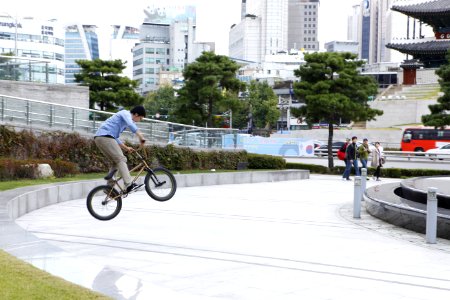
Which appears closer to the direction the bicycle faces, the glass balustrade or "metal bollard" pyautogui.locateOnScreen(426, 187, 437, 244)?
the metal bollard

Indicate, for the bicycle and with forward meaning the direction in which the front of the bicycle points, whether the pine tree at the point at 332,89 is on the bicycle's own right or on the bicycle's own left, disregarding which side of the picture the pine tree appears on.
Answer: on the bicycle's own left

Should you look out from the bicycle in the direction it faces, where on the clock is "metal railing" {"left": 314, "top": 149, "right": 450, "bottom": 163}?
The metal railing is roughly at 10 o'clock from the bicycle.

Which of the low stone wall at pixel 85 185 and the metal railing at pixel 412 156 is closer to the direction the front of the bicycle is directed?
the metal railing

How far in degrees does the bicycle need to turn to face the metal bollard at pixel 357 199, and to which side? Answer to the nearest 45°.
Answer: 0° — it already faces it

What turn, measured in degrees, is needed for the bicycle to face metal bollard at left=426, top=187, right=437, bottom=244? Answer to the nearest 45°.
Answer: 0° — it already faces it

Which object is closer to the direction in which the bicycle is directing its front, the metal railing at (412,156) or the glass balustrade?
the metal railing

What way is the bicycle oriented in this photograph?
to the viewer's right

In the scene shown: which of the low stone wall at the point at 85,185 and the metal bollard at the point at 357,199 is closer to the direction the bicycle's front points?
the metal bollard

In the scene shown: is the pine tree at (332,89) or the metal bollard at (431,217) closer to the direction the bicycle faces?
the metal bollard
